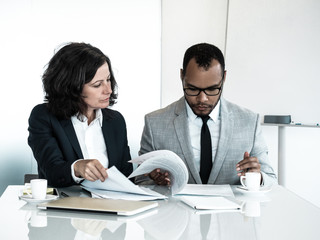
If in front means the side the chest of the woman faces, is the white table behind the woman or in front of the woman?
in front

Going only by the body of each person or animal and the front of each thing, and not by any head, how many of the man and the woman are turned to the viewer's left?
0

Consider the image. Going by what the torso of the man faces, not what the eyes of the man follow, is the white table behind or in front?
in front

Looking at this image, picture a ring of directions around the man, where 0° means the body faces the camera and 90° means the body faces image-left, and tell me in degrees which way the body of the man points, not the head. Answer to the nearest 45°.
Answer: approximately 0°

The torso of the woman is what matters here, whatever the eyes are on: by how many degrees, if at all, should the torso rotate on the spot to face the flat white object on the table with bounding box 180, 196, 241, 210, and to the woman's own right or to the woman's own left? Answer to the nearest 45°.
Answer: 0° — they already face it

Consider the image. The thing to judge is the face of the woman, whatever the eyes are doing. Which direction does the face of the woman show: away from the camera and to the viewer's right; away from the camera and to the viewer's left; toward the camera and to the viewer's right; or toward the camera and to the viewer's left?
toward the camera and to the viewer's right

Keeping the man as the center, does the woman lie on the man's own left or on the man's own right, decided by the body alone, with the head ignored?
on the man's own right

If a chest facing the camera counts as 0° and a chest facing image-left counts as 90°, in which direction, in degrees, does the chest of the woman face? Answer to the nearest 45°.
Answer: approximately 315°

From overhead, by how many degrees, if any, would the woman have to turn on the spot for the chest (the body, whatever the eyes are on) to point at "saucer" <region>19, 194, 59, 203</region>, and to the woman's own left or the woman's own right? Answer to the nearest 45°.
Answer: approximately 45° to the woman's own right

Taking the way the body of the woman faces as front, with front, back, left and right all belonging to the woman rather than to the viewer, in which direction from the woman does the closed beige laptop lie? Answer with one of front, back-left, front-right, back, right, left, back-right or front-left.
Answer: front-right
